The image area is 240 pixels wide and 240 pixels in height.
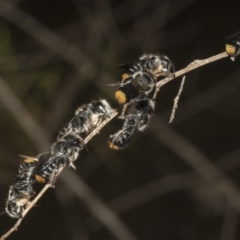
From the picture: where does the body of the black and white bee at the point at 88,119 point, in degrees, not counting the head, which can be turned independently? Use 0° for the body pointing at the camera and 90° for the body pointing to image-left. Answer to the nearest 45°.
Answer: approximately 270°
